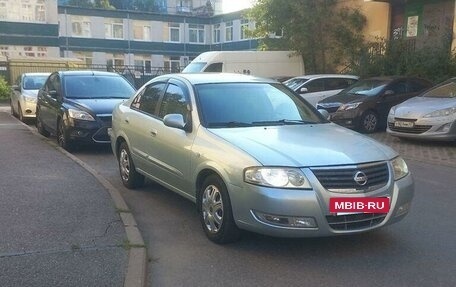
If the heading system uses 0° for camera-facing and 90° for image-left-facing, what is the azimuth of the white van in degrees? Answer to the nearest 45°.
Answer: approximately 90°

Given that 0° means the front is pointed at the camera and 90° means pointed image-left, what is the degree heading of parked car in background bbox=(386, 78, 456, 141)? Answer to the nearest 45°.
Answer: approximately 45°

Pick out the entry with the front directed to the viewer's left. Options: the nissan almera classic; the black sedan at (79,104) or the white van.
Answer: the white van

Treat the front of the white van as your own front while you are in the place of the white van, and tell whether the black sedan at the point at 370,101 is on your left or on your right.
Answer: on your left

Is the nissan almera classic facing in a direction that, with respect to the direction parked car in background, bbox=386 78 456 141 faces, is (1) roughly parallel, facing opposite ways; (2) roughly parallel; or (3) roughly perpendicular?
roughly perpendicular

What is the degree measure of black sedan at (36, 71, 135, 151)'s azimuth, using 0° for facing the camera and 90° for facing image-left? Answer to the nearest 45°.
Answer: approximately 315°

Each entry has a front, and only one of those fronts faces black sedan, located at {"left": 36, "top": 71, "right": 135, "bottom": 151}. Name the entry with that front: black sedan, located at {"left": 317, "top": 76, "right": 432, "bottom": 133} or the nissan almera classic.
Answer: black sedan, located at {"left": 317, "top": 76, "right": 432, "bottom": 133}

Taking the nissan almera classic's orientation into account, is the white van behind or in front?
behind

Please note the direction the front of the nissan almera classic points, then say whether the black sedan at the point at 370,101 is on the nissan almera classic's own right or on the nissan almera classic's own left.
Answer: on the nissan almera classic's own left
